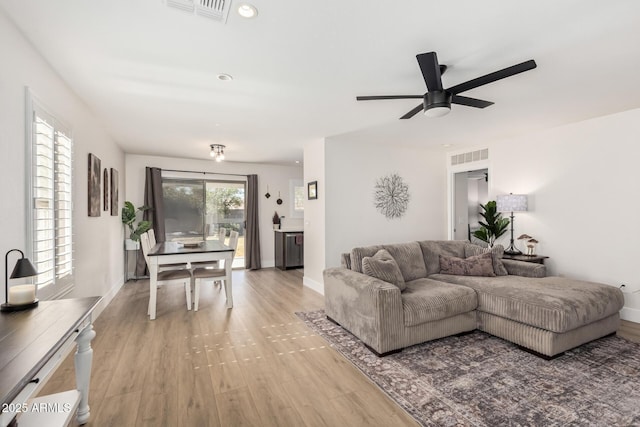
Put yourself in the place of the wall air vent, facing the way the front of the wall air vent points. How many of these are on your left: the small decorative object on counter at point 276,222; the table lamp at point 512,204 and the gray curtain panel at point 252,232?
1

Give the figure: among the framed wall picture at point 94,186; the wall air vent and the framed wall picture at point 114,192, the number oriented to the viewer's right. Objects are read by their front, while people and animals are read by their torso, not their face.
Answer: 2

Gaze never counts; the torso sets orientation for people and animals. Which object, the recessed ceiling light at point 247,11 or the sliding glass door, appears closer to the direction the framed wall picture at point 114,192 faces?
the sliding glass door

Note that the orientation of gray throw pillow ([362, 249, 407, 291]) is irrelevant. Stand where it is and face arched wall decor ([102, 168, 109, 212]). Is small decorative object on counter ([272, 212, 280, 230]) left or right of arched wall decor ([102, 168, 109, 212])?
right

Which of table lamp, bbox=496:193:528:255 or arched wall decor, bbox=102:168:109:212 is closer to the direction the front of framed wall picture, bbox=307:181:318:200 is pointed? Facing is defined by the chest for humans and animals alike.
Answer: the arched wall decor

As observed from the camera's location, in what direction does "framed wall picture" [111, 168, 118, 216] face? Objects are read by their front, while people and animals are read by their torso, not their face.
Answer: facing to the right of the viewer

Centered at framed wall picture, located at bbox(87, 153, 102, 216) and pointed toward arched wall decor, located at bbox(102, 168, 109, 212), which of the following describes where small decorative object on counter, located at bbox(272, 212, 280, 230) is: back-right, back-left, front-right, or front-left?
front-right

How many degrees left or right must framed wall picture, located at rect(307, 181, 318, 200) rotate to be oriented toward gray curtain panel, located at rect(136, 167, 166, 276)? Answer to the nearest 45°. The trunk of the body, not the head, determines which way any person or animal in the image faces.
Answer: approximately 45° to its right

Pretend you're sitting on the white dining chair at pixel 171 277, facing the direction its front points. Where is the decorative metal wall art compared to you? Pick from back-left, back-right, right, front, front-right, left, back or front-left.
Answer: front

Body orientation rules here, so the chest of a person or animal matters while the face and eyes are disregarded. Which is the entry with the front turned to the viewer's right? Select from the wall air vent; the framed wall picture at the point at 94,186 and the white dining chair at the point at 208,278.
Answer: the framed wall picture

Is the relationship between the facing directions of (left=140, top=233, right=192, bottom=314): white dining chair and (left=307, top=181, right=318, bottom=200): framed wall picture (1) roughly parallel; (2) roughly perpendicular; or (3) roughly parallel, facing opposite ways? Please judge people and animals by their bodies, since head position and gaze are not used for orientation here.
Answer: roughly parallel, facing opposite ways
